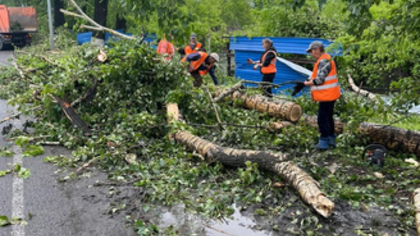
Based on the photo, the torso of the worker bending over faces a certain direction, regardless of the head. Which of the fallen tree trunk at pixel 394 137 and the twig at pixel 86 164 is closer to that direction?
the fallen tree trunk

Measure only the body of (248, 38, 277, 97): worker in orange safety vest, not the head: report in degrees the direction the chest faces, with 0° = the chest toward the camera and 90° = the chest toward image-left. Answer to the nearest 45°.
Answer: approximately 90°

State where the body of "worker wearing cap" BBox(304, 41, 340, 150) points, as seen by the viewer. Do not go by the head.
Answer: to the viewer's left

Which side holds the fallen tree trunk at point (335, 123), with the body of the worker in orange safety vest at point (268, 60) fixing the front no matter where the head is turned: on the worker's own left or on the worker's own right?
on the worker's own left

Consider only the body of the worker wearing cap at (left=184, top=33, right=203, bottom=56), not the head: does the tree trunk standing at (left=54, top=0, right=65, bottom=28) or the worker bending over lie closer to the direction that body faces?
the worker bending over

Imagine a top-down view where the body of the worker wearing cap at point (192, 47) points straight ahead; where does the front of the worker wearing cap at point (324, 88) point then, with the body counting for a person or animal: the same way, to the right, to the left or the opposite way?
to the right

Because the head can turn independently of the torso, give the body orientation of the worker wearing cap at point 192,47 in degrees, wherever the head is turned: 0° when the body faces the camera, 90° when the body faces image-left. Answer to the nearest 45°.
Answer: approximately 0°
